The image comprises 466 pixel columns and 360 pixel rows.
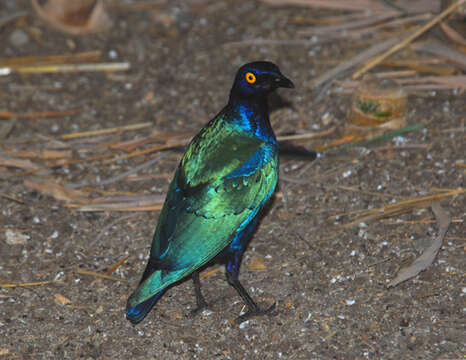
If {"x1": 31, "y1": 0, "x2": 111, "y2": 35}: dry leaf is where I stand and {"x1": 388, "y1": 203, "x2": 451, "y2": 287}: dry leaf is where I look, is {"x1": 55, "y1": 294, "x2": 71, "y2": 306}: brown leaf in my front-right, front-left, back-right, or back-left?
front-right

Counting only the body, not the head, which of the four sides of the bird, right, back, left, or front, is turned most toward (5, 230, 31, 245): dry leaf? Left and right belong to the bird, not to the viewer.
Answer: left

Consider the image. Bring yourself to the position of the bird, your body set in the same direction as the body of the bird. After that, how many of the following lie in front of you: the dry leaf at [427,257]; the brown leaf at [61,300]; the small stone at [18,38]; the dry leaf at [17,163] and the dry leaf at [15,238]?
1

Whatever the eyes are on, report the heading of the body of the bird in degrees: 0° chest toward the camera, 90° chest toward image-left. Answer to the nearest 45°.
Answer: approximately 270°

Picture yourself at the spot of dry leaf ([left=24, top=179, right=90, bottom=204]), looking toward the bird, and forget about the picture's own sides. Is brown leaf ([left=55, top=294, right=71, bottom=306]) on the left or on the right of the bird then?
right

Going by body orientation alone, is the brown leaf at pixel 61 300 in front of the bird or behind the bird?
behind

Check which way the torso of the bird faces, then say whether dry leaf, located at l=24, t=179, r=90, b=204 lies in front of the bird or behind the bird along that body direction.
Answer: behind

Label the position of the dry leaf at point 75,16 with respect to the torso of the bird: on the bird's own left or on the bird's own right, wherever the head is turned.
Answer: on the bird's own left

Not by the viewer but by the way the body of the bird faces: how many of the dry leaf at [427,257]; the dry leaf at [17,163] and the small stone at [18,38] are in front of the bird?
1

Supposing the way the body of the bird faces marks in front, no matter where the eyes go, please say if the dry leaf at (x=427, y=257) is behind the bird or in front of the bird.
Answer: in front

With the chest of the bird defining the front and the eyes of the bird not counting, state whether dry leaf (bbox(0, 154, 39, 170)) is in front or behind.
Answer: behind

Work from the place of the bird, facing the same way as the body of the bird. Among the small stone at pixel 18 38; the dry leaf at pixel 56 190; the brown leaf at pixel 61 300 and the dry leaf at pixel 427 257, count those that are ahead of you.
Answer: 1

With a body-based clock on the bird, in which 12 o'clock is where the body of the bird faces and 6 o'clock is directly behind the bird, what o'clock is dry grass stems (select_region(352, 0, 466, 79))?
The dry grass stems is roughly at 10 o'clock from the bird.

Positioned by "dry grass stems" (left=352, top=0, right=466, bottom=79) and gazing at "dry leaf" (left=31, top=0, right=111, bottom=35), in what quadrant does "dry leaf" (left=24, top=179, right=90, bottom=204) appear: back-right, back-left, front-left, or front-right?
front-left

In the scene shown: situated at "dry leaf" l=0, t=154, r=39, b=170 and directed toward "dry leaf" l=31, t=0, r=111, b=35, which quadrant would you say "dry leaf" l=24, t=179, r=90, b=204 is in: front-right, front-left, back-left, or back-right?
back-right
